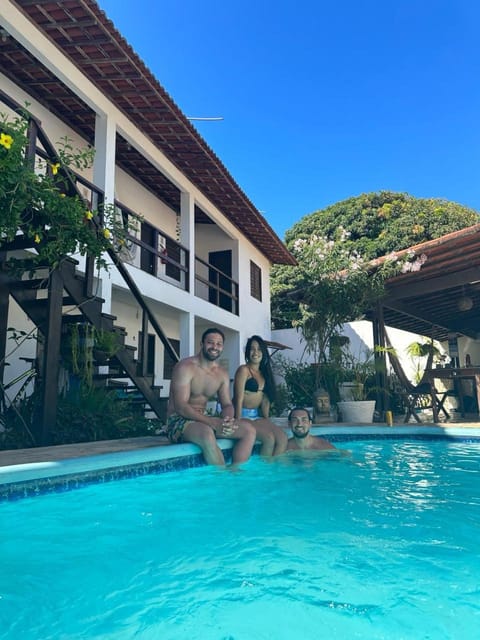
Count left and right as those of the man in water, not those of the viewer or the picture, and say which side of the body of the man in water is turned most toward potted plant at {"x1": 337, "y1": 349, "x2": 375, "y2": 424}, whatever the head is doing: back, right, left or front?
back

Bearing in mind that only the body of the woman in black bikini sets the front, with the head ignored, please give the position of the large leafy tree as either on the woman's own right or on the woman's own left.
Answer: on the woman's own left

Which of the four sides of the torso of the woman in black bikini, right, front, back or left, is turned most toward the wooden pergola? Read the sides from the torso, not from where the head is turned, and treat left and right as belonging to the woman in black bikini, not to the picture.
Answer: left

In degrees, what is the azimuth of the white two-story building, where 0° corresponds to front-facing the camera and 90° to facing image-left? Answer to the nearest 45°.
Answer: approximately 315°

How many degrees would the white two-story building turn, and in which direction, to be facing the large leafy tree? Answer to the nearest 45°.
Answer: approximately 90° to its left

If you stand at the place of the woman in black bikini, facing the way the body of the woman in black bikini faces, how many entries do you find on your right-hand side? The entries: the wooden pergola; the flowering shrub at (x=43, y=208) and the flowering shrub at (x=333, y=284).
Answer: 1

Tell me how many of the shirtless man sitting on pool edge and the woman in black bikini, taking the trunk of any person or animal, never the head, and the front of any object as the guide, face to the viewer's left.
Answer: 0

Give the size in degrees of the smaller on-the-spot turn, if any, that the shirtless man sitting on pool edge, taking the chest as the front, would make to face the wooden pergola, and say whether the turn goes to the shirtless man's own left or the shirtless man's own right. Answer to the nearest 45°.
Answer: approximately 90° to the shirtless man's own left

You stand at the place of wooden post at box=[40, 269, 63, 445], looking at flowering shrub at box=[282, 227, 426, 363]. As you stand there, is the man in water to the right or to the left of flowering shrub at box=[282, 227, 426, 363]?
right
